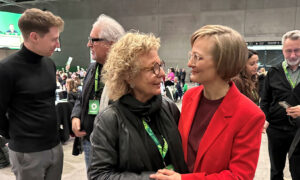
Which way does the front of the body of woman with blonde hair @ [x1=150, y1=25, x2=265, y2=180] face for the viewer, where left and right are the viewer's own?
facing the viewer and to the left of the viewer

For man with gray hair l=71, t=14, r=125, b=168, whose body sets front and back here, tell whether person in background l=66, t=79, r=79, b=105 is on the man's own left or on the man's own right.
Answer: on the man's own right

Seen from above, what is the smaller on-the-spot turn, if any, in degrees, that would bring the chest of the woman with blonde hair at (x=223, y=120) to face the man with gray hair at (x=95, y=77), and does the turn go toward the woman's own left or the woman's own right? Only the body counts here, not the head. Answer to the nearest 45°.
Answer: approximately 90° to the woman's own right

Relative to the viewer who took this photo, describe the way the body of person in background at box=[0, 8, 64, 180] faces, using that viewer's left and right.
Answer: facing the viewer and to the right of the viewer

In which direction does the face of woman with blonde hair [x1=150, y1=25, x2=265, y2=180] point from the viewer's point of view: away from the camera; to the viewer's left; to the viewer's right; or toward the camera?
to the viewer's left

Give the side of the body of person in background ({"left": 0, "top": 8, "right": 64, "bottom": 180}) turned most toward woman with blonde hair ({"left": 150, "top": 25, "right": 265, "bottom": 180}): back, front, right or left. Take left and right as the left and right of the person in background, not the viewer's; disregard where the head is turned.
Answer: front

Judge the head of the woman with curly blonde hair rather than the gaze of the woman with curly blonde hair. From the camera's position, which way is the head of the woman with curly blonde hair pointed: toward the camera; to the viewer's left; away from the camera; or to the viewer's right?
to the viewer's right

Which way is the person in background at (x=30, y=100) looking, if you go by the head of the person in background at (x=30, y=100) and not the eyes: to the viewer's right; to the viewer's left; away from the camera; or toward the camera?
to the viewer's right

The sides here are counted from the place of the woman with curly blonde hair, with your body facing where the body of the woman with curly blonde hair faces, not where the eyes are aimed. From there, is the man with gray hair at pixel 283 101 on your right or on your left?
on your left

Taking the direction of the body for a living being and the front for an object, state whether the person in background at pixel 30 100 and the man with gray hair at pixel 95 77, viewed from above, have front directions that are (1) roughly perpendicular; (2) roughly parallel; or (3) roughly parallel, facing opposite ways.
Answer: roughly perpendicular
